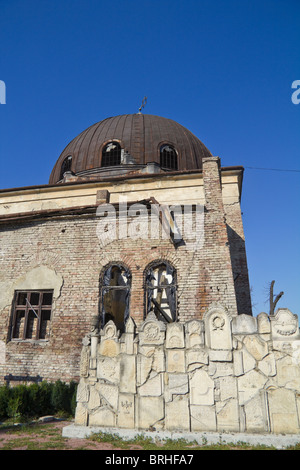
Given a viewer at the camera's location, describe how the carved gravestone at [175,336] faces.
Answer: facing the viewer

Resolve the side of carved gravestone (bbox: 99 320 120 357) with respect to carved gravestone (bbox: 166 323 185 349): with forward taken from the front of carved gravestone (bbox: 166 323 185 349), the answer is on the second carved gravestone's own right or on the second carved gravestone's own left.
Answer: on the second carved gravestone's own right

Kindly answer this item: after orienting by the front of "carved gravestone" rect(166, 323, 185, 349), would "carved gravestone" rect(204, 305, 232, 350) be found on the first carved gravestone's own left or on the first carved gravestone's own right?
on the first carved gravestone's own left

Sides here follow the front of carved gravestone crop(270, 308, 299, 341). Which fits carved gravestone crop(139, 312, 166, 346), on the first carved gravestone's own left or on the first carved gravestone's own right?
on the first carved gravestone's own right

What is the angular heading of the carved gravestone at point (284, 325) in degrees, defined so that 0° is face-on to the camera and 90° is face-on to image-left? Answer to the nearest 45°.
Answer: approximately 0°

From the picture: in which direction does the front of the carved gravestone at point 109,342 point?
toward the camera

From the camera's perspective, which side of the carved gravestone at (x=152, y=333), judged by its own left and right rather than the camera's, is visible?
front

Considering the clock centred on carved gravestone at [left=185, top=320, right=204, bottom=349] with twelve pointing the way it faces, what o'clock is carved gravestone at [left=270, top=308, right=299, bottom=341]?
carved gravestone at [left=270, top=308, right=299, bottom=341] is roughly at 9 o'clock from carved gravestone at [left=185, top=320, right=204, bottom=349].

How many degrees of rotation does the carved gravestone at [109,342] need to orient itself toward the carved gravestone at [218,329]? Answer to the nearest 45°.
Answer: approximately 90° to its left
